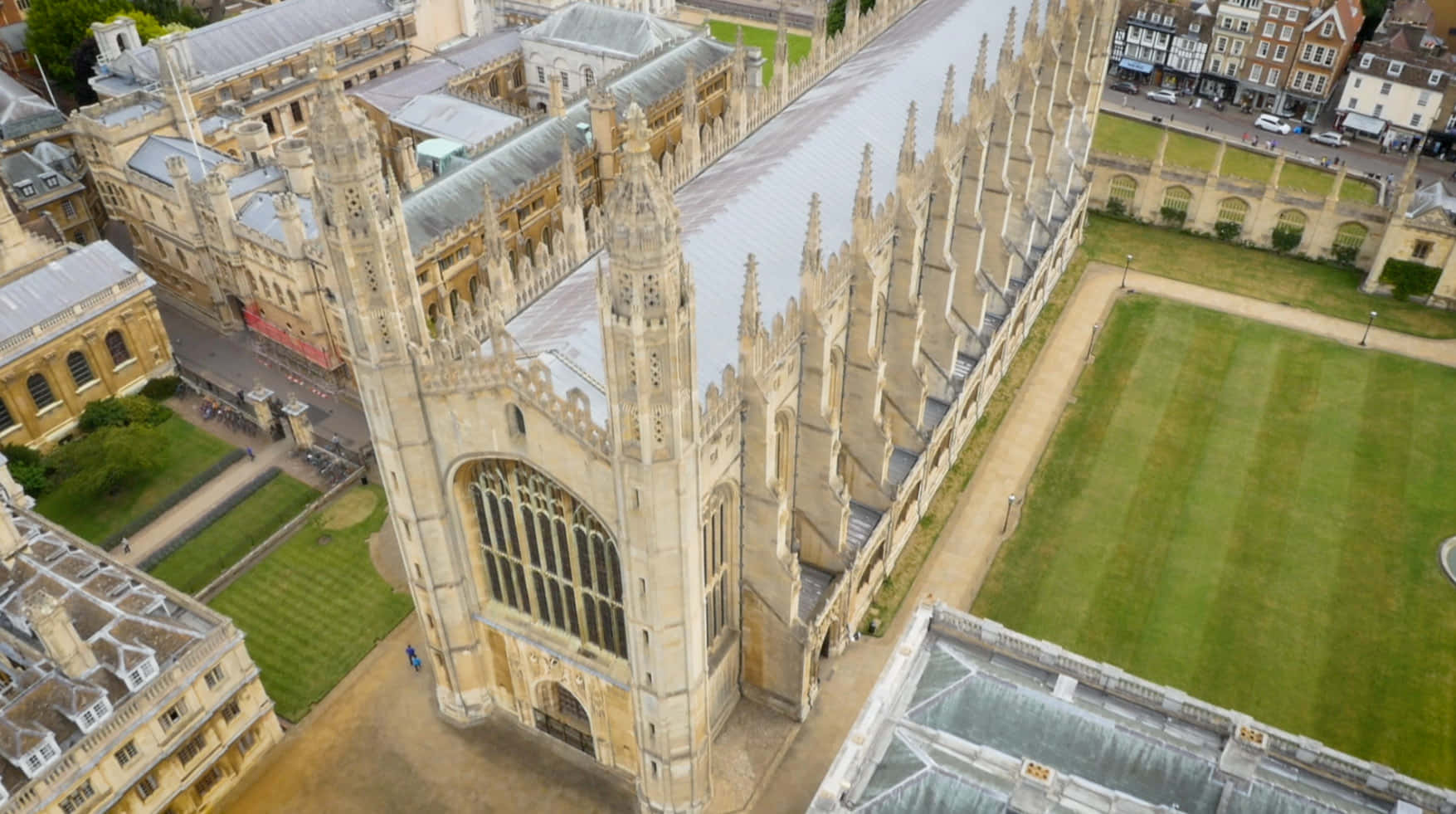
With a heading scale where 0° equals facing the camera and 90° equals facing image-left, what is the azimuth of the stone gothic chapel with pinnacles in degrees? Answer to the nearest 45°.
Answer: approximately 45°
